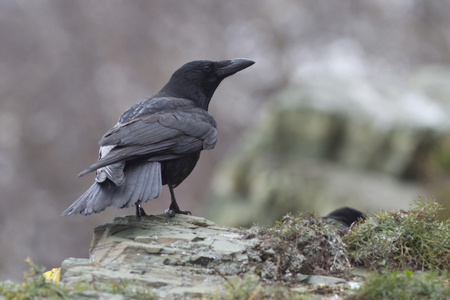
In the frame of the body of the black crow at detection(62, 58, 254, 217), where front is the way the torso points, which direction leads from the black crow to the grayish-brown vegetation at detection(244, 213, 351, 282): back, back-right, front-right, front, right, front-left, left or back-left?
right

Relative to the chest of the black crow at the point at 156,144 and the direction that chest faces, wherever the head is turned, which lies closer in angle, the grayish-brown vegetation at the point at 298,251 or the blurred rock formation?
the blurred rock formation

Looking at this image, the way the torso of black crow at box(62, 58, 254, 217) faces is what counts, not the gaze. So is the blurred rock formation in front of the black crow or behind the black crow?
in front

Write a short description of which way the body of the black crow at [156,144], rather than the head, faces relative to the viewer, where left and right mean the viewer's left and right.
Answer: facing away from the viewer and to the right of the viewer
